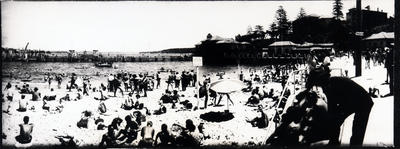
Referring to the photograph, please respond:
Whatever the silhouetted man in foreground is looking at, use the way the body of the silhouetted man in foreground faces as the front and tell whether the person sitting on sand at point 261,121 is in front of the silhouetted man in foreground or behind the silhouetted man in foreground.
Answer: in front

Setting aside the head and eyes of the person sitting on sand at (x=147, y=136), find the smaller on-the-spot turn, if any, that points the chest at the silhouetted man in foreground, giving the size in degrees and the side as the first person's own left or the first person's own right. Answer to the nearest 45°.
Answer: approximately 90° to the first person's own right

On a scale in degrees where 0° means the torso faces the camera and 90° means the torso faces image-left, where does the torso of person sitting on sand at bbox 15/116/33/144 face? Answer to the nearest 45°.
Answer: approximately 180°

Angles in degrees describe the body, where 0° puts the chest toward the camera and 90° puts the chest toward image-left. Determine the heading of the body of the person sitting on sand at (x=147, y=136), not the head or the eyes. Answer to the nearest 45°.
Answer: approximately 180°

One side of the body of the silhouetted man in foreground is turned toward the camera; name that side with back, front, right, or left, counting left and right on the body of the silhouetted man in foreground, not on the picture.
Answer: left

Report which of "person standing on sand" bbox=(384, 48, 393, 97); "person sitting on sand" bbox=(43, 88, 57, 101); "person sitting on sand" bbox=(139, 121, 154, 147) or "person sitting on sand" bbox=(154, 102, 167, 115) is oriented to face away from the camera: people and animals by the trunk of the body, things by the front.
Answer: "person sitting on sand" bbox=(139, 121, 154, 147)
